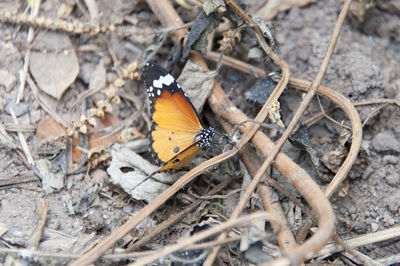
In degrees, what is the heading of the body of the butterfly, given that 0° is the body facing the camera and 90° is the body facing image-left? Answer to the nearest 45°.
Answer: approximately 270°

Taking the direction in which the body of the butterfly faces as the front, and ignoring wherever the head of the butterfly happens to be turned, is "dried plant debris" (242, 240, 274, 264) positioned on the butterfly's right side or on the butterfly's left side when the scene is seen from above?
on the butterfly's right side

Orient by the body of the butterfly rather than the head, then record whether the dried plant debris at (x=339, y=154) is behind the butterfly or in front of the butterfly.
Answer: in front

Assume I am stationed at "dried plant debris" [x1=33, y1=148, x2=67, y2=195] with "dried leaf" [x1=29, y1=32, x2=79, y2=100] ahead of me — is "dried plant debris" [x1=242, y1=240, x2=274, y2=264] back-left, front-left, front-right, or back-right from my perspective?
back-right

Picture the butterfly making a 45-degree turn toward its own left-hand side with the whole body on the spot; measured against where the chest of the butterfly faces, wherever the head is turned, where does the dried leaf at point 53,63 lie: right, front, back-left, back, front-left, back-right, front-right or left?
left

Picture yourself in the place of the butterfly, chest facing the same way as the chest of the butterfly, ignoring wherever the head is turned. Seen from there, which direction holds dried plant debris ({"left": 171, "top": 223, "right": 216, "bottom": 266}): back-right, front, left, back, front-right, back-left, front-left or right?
right

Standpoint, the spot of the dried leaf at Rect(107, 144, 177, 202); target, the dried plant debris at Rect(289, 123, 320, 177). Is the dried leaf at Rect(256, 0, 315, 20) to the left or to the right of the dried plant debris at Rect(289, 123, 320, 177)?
left

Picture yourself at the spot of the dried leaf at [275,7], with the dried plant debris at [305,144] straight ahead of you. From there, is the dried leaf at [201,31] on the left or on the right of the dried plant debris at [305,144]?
right
